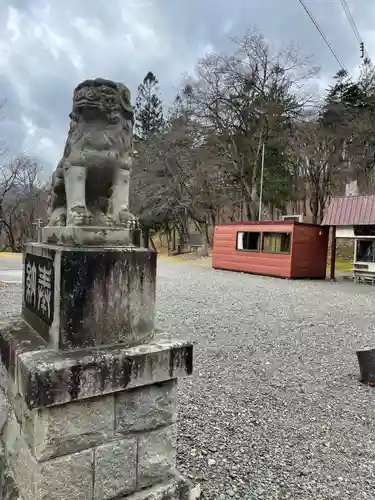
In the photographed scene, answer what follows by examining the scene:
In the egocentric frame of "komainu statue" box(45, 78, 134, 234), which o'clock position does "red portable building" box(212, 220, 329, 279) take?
The red portable building is roughly at 7 o'clock from the komainu statue.

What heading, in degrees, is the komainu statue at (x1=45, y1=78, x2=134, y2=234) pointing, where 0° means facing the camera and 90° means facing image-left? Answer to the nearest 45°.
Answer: approximately 0°
